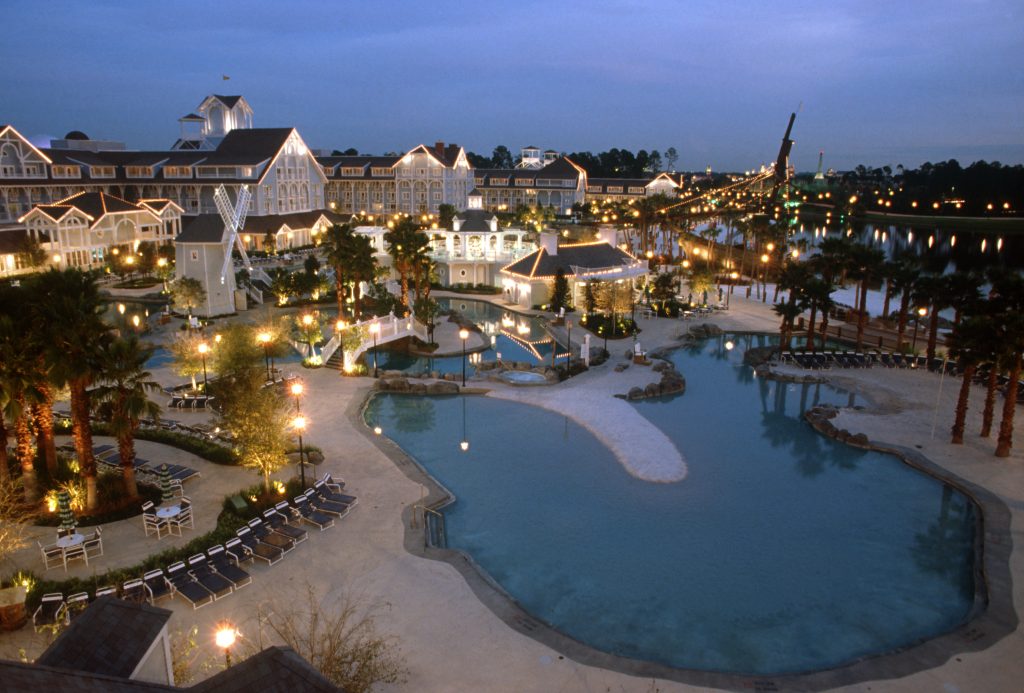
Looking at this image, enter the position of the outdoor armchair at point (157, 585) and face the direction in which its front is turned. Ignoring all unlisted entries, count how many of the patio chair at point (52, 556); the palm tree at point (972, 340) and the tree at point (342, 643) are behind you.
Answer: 1

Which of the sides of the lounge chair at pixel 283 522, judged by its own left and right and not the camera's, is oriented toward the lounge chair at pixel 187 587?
right

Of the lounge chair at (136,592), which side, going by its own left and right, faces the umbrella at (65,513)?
back

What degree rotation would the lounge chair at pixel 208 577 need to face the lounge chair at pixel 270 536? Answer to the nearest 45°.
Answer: approximately 90° to its left

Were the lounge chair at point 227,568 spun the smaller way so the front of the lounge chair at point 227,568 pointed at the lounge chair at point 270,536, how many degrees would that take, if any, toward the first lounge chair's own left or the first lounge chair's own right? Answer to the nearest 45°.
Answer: approximately 90° to the first lounge chair's own left

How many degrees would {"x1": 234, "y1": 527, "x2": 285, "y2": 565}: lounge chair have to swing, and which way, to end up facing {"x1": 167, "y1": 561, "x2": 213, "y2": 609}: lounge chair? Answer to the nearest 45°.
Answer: approximately 90° to its right

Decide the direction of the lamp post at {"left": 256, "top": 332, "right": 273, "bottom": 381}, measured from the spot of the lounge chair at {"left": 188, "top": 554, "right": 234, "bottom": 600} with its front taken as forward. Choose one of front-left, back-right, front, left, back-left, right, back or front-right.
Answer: back-left

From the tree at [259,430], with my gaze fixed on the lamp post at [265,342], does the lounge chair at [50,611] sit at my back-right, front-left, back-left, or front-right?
back-left

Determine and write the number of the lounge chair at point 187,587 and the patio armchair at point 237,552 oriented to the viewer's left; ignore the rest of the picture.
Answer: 0

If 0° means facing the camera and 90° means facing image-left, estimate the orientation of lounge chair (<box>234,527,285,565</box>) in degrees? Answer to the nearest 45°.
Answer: approximately 315°
